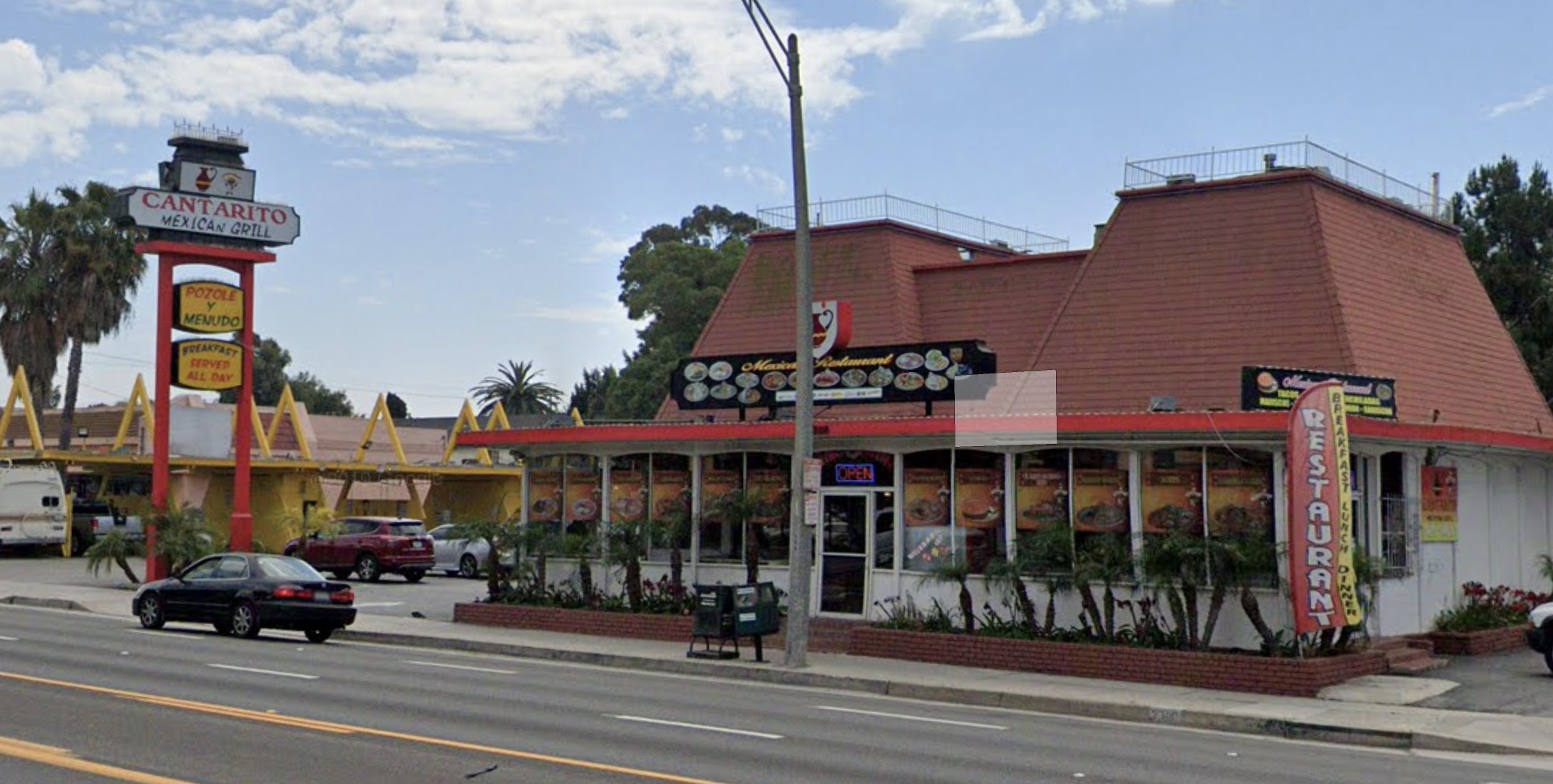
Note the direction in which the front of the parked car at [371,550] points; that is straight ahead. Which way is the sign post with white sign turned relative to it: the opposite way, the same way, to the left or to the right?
the opposite way

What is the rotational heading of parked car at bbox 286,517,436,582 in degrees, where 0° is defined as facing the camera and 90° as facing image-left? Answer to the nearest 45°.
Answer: approximately 135°

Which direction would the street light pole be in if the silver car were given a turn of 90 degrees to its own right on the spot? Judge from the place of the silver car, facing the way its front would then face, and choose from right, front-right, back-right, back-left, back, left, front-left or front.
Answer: back-right

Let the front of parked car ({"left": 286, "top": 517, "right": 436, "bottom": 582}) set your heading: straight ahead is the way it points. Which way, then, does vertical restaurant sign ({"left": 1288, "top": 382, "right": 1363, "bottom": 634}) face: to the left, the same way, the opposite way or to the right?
to the left

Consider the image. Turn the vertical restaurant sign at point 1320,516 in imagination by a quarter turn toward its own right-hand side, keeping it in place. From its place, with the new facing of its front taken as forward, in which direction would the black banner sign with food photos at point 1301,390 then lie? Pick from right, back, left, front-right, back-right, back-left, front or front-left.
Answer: right

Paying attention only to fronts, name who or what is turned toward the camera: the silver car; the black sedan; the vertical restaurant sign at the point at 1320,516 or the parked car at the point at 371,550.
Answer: the vertical restaurant sign

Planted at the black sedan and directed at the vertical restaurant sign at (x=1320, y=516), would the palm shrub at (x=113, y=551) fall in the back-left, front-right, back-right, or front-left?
back-left

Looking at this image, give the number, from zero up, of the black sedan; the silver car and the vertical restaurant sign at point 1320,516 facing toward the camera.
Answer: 1

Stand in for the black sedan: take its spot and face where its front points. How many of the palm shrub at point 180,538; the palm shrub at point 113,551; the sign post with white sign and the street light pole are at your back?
1

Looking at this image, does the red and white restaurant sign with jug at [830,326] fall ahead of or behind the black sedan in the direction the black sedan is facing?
behind

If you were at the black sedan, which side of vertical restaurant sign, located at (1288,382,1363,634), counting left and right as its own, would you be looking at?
right

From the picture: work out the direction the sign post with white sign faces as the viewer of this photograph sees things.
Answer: facing the viewer and to the right of the viewer

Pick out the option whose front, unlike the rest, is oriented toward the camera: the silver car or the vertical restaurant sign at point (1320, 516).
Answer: the vertical restaurant sign

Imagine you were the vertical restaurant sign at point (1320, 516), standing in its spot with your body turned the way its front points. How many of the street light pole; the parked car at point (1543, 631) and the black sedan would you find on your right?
2

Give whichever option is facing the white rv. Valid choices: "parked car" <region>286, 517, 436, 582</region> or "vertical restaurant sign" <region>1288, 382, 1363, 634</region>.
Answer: the parked car

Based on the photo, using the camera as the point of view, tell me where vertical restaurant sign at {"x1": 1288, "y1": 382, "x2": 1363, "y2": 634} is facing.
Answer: facing the viewer

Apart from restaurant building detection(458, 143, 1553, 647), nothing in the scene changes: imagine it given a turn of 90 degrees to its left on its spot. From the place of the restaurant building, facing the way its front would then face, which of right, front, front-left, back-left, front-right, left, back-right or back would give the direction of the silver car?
back
